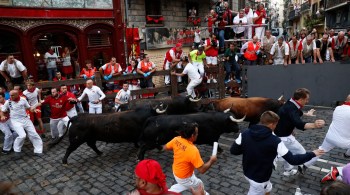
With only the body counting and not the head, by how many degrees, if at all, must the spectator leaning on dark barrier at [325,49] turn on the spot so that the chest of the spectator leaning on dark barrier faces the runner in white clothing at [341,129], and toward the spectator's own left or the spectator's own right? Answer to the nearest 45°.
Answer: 0° — they already face them

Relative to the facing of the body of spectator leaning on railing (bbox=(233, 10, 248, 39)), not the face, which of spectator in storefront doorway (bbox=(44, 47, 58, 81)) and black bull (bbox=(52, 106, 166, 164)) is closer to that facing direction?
the black bull

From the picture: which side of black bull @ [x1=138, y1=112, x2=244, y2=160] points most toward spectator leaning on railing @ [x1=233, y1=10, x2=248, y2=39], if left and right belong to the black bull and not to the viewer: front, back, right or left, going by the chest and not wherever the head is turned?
left

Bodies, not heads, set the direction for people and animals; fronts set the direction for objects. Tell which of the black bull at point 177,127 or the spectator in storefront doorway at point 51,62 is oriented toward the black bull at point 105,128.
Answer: the spectator in storefront doorway

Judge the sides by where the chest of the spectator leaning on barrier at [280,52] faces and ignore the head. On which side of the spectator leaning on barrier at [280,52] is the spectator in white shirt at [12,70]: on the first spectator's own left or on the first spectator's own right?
on the first spectator's own right

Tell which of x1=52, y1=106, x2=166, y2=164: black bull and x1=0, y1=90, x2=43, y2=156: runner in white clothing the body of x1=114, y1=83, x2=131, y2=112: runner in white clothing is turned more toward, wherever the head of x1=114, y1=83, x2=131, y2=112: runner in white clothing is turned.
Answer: the black bull

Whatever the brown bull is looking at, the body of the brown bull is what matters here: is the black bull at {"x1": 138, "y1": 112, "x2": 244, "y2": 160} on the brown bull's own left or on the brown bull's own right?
on the brown bull's own right

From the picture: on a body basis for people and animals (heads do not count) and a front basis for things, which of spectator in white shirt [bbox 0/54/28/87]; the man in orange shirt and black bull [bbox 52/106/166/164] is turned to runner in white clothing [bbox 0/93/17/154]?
the spectator in white shirt

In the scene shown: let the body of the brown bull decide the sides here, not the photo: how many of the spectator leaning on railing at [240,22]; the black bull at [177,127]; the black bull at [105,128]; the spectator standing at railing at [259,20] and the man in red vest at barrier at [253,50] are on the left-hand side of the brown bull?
3

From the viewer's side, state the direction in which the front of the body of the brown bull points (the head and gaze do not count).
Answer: to the viewer's right

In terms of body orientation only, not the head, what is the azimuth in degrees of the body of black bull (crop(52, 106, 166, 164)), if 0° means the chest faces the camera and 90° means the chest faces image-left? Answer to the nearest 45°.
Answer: approximately 270°

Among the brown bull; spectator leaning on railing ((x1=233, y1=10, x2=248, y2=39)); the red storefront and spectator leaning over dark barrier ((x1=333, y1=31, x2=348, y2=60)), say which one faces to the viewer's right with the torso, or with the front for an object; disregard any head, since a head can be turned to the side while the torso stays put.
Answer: the brown bull
